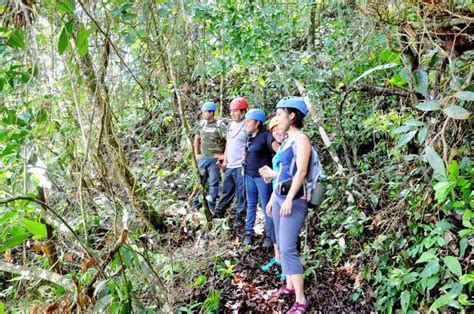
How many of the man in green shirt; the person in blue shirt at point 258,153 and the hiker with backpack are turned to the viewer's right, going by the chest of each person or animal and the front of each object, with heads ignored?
0

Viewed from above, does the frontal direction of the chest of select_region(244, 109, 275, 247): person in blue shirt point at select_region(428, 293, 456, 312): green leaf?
no

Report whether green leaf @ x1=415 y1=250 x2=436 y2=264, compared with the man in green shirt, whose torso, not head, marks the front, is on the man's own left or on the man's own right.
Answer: on the man's own left

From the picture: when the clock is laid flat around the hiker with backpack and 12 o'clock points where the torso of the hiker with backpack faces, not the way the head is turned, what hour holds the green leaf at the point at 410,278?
The green leaf is roughly at 7 o'clock from the hiker with backpack.

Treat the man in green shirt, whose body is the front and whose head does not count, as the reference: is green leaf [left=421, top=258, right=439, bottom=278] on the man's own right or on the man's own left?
on the man's own left

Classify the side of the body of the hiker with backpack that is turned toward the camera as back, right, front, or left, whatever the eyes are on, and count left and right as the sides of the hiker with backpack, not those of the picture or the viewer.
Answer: left

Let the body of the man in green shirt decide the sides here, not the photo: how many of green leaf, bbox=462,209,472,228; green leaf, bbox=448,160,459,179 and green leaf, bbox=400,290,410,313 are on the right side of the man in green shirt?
0

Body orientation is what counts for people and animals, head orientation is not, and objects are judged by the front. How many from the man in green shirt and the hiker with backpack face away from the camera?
0

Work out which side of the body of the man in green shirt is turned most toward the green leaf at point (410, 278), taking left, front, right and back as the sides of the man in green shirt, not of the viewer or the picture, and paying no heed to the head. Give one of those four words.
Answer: left

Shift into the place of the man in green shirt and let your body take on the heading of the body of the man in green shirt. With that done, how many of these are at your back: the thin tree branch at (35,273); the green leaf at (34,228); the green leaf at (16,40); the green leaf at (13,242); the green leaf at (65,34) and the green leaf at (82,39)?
0

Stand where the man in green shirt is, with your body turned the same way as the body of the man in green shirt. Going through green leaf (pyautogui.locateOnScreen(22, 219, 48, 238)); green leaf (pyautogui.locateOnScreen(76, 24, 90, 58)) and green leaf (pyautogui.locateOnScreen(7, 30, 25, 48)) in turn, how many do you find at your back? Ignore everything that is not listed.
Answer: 0

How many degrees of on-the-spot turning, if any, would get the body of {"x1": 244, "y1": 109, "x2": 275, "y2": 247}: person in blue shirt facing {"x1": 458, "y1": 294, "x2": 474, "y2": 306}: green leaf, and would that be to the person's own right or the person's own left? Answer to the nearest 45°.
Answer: approximately 90° to the person's own left

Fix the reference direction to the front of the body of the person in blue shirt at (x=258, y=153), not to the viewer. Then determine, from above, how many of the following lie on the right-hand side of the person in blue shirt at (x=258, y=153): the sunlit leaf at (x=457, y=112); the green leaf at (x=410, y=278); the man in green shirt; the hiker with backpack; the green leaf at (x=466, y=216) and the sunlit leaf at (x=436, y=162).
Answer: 1

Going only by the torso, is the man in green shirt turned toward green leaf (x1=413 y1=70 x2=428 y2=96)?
no

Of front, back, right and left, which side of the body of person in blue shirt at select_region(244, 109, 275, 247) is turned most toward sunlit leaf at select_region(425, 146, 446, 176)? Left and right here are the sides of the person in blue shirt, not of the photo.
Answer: left

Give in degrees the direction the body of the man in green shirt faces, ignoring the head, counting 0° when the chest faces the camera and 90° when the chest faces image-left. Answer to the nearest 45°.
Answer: approximately 45°

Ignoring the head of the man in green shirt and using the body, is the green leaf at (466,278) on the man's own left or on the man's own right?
on the man's own left

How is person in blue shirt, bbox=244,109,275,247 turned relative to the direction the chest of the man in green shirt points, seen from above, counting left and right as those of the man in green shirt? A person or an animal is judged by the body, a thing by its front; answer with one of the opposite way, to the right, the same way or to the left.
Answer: the same way

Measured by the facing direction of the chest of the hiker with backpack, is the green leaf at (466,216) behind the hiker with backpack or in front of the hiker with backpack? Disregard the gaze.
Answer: behind
